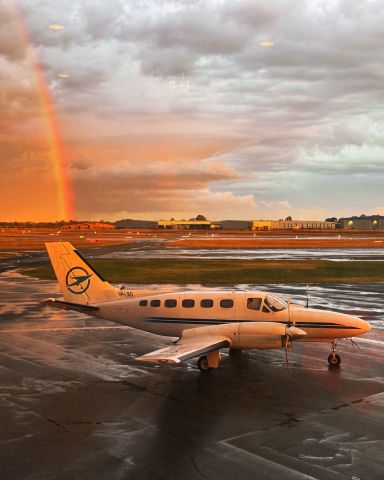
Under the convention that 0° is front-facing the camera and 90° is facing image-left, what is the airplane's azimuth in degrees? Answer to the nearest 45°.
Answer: approximately 270°
